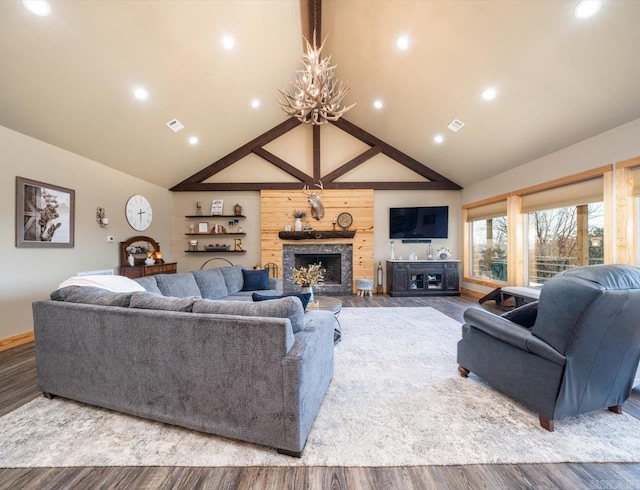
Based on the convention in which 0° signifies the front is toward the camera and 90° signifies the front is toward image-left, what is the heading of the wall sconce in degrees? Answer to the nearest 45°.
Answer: approximately 315°

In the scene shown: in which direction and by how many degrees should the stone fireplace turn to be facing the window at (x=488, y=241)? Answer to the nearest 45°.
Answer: approximately 90° to its left

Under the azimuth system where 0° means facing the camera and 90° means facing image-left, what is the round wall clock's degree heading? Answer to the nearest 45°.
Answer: approximately 315°

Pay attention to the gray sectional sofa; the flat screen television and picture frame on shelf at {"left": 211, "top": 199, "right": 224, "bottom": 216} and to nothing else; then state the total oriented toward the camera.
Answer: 2

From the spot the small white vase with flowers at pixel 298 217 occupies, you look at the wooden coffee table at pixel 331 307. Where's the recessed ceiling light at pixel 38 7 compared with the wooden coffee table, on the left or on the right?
right

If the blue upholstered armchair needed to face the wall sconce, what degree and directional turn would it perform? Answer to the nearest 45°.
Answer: approximately 45° to its left

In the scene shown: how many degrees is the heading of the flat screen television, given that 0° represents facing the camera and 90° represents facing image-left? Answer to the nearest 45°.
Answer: approximately 0°

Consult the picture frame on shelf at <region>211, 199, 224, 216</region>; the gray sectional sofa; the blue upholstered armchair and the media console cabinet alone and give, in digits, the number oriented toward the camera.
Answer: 2

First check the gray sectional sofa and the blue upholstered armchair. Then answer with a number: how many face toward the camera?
0
